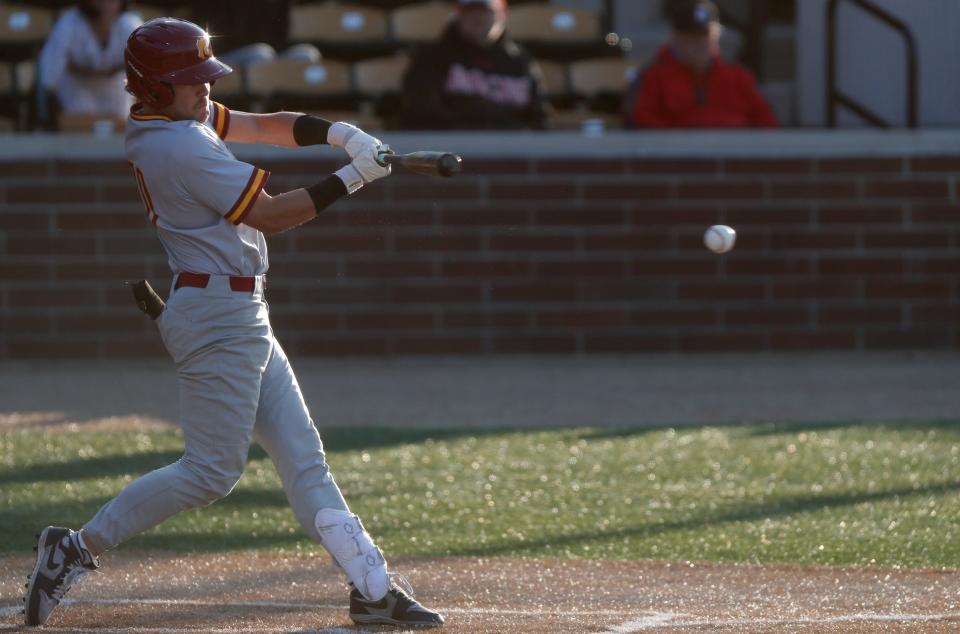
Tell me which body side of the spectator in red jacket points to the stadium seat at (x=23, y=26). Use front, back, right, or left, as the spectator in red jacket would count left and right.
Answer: right

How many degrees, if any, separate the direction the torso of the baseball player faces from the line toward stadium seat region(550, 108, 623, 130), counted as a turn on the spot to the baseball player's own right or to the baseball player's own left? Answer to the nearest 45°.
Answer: approximately 90° to the baseball player's own left

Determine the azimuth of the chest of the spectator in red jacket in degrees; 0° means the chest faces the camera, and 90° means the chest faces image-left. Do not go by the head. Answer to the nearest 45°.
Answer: approximately 0°

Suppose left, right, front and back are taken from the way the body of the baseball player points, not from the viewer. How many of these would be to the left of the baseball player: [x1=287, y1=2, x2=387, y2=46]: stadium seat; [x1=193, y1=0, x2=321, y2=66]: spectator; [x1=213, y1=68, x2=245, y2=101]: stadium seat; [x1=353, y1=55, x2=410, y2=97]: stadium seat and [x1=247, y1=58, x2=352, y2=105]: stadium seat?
5

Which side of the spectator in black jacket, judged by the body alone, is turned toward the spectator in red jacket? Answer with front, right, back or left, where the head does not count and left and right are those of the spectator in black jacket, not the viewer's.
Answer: left

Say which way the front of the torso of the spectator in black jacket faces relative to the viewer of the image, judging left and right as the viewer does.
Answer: facing the viewer

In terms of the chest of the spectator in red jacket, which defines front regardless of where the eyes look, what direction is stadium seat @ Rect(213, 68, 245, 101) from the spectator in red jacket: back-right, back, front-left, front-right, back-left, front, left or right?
right

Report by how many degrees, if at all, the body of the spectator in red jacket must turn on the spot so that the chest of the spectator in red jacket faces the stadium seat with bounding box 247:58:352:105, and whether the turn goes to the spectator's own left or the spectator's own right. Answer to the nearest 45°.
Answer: approximately 90° to the spectator's own right

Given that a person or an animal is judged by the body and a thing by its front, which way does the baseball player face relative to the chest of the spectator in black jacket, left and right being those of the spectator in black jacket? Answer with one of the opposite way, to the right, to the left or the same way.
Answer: to the left

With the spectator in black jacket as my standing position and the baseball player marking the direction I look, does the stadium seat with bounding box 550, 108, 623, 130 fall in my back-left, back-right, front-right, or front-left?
back-left

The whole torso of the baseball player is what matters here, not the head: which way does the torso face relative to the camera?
to the viewer's right

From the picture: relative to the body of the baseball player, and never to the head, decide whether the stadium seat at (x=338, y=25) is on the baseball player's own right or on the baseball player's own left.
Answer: on the baseball player's own left

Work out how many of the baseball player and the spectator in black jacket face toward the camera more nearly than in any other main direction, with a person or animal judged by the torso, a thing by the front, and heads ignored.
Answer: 1

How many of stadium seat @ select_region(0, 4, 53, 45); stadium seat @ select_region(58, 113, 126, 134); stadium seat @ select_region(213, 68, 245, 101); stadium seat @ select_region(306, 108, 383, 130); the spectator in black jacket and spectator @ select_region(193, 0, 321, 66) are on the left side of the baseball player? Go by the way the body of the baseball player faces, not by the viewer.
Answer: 6

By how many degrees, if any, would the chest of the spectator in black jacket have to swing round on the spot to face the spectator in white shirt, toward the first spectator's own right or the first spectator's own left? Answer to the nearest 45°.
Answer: approximately 90° to the first spectator's own right

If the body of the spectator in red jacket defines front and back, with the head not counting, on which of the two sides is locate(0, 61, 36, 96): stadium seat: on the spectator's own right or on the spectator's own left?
on the spectator's own right

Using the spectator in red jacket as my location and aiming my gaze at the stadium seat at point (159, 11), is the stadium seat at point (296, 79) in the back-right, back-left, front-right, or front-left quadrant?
front-left
